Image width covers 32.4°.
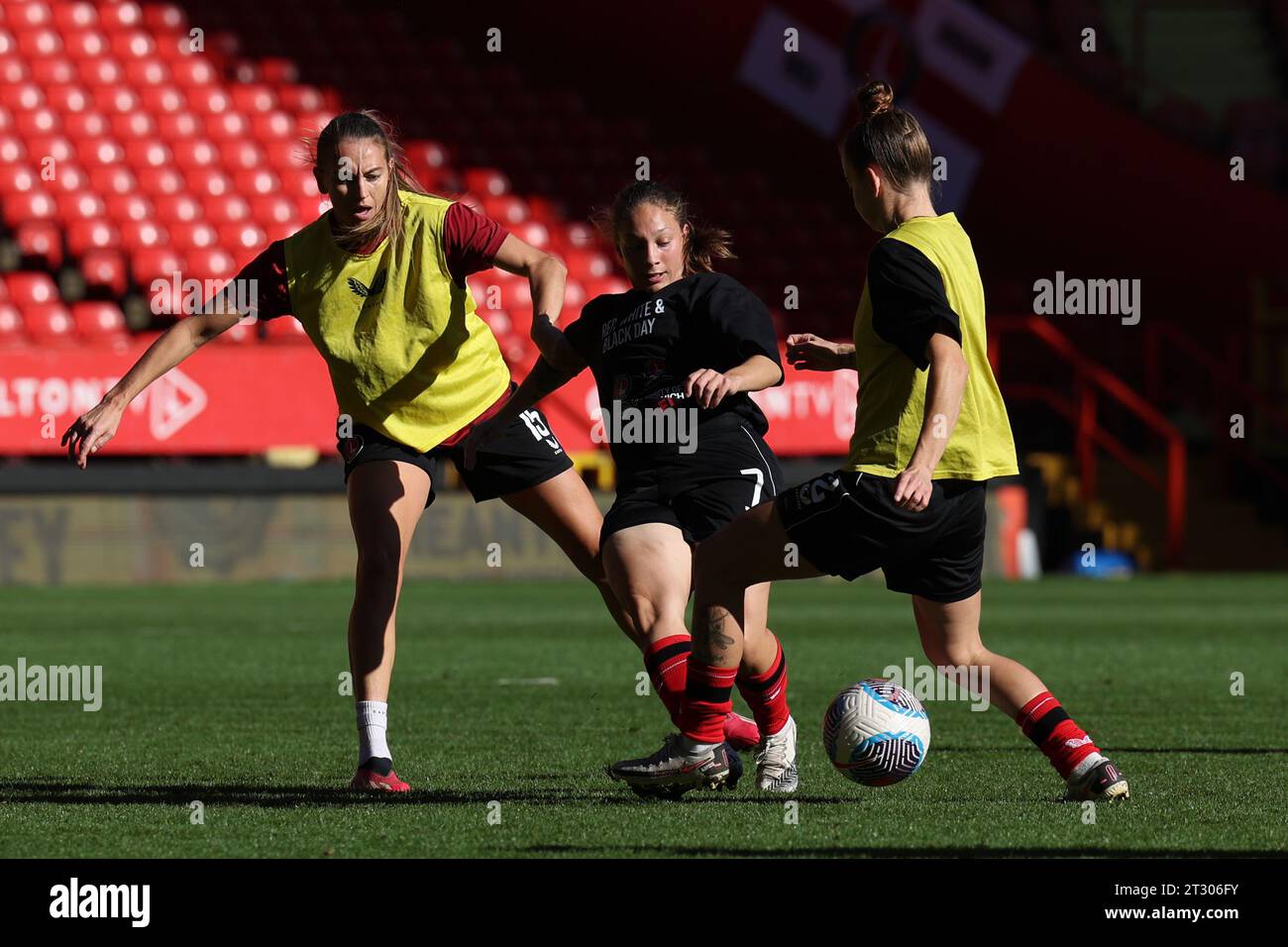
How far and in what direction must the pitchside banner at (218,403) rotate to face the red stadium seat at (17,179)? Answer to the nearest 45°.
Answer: approximately 135° to its right

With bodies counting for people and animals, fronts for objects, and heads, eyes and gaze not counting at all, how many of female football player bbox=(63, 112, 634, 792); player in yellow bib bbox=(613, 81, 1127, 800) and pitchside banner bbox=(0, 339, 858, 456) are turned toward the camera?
2

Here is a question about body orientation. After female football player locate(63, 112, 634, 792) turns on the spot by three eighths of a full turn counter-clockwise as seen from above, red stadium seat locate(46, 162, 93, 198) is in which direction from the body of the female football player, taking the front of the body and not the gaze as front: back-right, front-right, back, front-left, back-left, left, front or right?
front-left

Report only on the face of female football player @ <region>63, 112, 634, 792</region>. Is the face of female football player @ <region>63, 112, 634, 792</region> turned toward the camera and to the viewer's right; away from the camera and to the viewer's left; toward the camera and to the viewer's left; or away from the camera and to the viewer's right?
toward the camera and to the viewer's right

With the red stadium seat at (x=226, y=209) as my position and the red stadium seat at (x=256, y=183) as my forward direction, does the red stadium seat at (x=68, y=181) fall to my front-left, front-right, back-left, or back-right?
back-left

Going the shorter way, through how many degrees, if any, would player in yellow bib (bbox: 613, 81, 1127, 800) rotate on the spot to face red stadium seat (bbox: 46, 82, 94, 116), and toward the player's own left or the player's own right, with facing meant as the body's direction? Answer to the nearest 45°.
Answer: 0° — they already face it

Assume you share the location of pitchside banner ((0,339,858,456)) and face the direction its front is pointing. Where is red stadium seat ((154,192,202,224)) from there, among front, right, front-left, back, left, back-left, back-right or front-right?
back

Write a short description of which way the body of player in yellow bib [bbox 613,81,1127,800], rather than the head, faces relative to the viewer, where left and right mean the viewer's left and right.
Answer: facing away from the viewer and to the left of the viewer

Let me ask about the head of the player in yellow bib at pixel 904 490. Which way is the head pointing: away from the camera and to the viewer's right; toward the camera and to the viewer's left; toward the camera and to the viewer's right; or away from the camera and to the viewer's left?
away from the camera and to the viewer's left

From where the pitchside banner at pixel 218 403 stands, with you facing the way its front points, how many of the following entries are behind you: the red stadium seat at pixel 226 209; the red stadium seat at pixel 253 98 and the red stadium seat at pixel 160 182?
3

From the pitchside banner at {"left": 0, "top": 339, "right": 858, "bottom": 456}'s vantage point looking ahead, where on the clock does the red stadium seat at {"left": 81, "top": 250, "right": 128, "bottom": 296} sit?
The red stadium seat is roughly at 5 o'clock from the pitchside banner.

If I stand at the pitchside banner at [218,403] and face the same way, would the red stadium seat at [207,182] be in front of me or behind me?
behind
